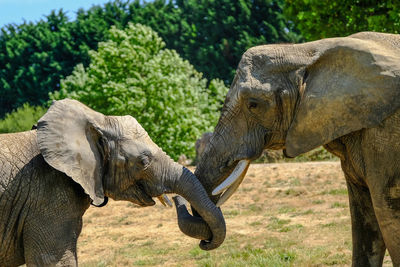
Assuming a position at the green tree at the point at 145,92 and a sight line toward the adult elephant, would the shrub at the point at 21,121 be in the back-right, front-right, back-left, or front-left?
back-right

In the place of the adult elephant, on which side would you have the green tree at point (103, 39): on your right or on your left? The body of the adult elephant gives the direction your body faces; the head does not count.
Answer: on your right

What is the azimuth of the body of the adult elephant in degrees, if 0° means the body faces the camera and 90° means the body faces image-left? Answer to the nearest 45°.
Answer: approximately 90°

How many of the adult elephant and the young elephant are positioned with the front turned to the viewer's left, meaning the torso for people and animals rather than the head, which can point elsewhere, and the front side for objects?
1

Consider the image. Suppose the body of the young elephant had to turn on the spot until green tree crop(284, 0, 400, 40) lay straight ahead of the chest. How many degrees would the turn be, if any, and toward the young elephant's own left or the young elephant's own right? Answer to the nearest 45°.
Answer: approximately 45° to the young elephant's own left

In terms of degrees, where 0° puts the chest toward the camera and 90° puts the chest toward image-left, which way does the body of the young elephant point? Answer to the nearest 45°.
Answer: approximately 270°

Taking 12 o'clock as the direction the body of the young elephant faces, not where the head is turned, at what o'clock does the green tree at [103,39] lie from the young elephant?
The green tree is roughly at 9 o'clock from the young elephant.

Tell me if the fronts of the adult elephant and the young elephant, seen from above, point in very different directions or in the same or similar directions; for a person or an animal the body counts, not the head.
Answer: very different directions

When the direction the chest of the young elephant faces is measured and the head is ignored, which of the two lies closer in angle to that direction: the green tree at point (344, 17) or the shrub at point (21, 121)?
the green tree
